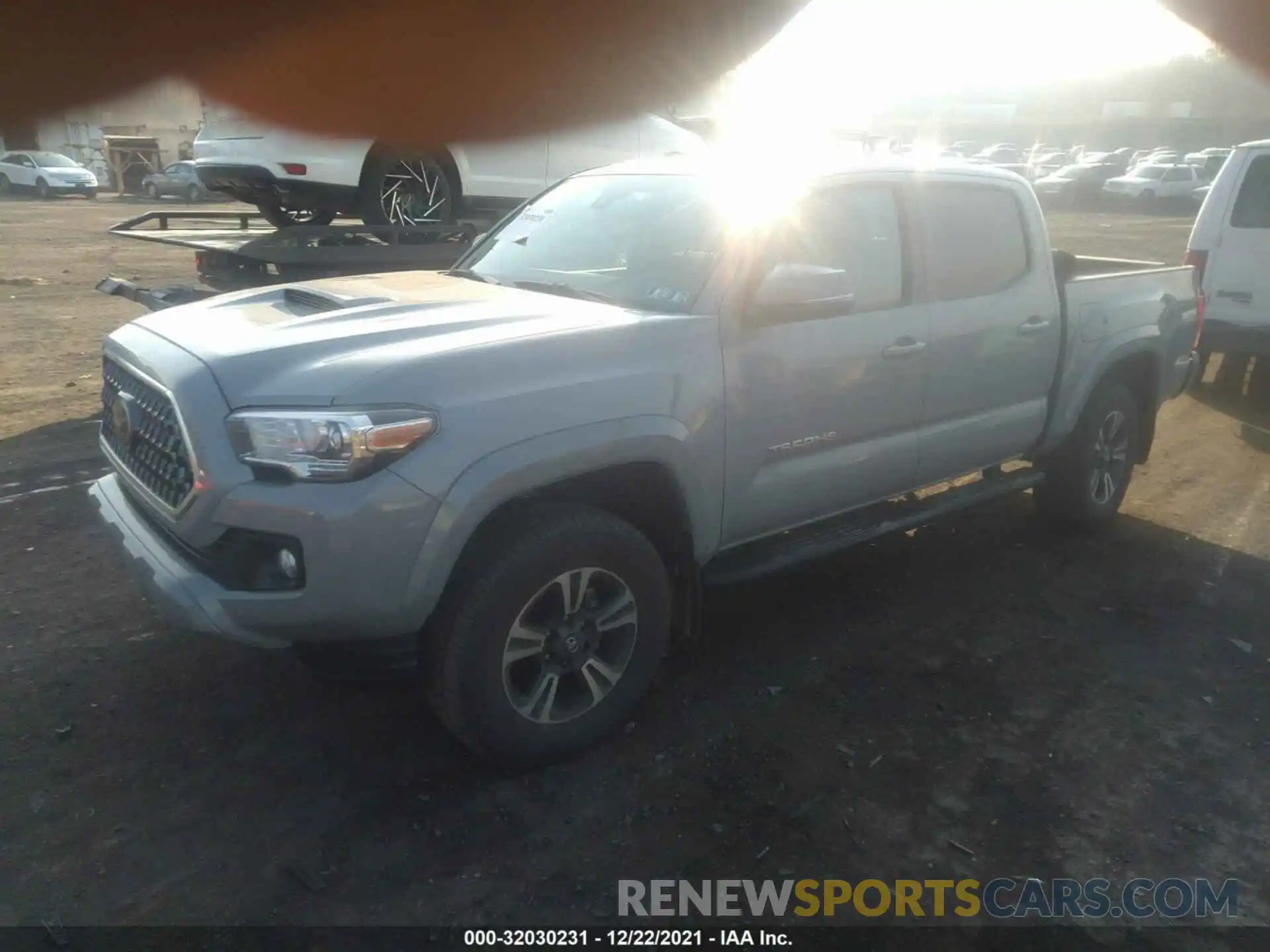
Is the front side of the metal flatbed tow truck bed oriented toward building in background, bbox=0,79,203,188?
no

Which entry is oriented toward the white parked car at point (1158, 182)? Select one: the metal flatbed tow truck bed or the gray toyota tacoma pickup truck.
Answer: the metal flatbed tow truck bed

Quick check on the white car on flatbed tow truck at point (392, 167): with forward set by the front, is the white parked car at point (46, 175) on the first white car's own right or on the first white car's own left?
on the first white car's own left

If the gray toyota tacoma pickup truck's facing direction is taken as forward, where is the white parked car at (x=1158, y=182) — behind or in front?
behind

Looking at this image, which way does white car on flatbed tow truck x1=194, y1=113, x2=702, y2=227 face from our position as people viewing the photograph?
facing away from the viewer and to the right of the viewer

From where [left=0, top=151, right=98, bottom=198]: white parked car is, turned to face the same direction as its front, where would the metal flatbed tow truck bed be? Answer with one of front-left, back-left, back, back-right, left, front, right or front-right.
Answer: front-right

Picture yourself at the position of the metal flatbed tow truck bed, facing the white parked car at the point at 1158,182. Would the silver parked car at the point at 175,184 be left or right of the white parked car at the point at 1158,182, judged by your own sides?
left

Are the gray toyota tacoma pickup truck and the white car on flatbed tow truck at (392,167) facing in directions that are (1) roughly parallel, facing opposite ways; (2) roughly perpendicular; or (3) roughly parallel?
roughly parallel, facing opposite ways

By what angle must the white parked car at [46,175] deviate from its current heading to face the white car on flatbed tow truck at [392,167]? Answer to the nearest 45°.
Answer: approximately 45° to its right

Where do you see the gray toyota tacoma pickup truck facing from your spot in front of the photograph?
facing the viewer and to the left of the viewer

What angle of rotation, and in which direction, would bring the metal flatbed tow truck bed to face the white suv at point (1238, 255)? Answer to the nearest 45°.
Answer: approximately 45° to its right

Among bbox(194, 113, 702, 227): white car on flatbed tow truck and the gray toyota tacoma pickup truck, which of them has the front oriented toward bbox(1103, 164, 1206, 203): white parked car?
bbox(194, 113, 702, 227): white car on flatbed tow truck

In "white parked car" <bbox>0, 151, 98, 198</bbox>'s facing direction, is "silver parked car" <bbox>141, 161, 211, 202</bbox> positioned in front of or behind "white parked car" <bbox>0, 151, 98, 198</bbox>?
in front

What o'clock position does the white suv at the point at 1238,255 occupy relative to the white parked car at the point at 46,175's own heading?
The white suv is roughly at 1 o'clock from the white parked car.

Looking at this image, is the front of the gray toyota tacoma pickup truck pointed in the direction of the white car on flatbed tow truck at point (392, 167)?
no
